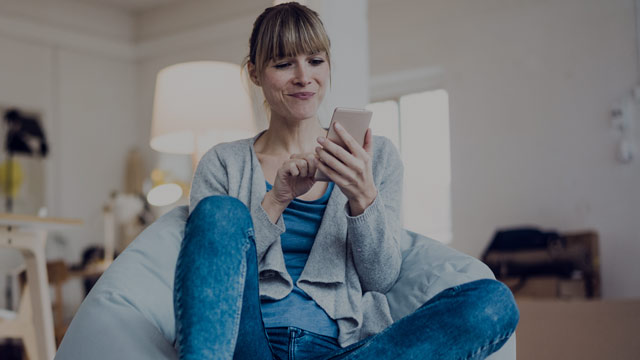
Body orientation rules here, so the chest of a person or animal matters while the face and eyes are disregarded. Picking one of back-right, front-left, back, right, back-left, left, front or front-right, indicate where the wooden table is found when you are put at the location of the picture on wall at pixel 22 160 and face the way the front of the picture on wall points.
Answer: front-right

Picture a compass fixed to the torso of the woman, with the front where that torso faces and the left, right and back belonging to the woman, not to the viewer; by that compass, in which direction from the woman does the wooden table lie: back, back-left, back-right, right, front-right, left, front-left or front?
back-right

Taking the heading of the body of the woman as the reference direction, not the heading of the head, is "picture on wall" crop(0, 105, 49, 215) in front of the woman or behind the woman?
behind

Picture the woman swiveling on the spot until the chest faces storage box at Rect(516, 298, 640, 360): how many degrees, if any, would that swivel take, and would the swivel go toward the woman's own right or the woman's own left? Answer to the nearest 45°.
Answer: approximately 135° to the woman's own left

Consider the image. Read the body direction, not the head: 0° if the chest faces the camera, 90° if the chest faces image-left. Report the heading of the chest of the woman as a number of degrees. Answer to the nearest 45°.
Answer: approximately 0°

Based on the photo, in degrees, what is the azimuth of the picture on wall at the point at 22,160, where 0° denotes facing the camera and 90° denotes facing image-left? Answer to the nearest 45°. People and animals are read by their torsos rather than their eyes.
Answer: approximately 315°

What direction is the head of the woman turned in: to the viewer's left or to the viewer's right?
to the viewer's right

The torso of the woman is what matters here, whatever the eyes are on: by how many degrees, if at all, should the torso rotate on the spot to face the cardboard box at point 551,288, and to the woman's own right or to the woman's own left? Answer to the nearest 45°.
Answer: approximately 135° to the woman's own left
